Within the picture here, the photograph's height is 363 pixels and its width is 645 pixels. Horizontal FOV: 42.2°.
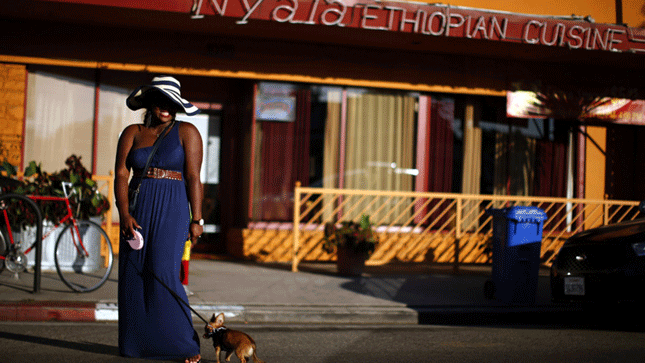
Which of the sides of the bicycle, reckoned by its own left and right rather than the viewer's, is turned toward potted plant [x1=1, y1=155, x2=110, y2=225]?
left

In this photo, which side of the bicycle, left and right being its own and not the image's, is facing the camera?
right

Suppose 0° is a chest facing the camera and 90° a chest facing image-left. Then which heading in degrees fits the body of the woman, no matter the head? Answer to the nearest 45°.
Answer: approximately 0°

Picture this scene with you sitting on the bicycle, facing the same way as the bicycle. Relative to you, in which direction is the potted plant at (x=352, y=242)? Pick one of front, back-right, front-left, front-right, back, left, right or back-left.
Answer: front

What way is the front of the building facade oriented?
toward the camera

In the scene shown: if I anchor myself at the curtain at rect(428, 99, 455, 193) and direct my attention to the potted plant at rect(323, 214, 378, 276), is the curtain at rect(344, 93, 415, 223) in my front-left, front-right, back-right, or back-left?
front-right

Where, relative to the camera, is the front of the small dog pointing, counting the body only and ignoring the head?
to the viewer's left

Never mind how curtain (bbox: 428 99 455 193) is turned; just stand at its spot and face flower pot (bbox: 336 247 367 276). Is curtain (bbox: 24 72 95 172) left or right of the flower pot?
right

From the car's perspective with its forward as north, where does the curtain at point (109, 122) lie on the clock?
The curtain is roughly at 2 o'clock from the car.

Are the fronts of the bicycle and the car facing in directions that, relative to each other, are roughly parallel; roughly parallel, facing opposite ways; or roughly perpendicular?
roughly parallel, facing opposite ways

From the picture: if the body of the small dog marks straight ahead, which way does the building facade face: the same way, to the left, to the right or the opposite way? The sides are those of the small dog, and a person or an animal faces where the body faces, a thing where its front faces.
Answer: to the left

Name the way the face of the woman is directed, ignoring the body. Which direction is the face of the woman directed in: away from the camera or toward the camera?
toward the camera

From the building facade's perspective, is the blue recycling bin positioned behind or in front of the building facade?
in front

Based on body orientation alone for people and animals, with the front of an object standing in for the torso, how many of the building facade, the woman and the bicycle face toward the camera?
2

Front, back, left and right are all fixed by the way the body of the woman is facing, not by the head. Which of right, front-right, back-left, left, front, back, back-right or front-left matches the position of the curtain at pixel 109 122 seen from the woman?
back
